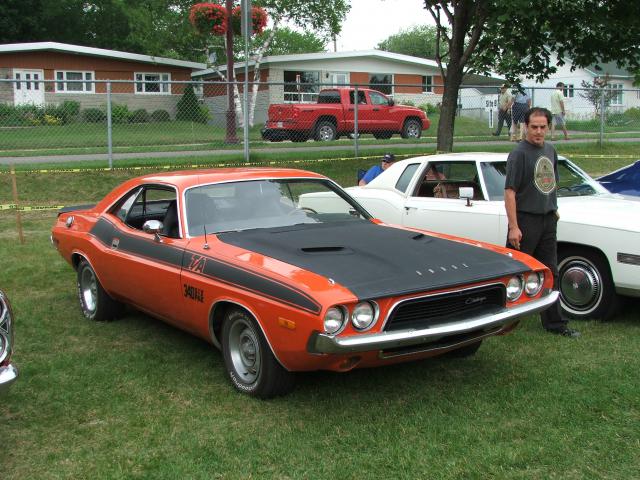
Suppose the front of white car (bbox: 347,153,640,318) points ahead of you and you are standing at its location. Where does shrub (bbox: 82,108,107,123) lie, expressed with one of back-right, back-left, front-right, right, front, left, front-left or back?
back

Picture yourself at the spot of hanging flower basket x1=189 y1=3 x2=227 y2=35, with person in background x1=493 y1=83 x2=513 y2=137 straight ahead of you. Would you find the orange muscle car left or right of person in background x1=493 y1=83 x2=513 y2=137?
right

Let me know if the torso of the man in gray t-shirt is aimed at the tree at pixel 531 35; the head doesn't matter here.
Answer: no

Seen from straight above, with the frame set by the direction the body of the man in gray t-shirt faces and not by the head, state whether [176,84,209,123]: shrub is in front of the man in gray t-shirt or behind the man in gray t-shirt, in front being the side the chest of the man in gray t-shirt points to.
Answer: behind

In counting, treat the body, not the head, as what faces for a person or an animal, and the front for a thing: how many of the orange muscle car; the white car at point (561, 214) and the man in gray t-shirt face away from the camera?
0

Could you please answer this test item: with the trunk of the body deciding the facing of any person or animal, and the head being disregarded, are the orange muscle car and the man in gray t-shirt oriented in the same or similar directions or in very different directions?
same or similar directions

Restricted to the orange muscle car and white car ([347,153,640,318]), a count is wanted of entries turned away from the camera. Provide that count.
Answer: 0

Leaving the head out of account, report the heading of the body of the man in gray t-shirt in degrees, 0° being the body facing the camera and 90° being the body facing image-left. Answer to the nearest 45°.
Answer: approximately 315°

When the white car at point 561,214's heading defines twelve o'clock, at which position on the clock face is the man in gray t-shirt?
The man in gray t-shirt is roughly at 2 o'clock from the white car.

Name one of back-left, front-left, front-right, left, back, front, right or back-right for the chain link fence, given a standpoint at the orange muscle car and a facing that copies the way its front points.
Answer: back-left

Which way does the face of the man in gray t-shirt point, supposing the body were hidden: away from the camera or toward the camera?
toward the camera

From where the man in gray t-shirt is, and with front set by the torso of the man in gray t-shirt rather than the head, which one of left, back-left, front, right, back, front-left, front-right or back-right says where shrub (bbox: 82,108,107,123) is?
back

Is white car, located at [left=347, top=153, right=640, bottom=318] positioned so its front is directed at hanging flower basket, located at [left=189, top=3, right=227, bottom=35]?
no

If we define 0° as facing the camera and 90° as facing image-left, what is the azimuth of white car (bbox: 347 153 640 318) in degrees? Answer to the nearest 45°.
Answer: approximately 315°

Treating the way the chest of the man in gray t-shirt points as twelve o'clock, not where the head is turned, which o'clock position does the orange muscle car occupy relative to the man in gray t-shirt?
The orange muscle car is roughly at 3 o'clock from the man in gray t-shirt.

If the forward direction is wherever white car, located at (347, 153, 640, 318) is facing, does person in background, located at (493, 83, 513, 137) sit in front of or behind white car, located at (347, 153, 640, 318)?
behind

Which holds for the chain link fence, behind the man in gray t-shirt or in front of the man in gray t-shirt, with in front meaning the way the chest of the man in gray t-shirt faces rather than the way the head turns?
behind

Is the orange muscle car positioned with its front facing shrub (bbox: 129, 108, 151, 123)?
no
